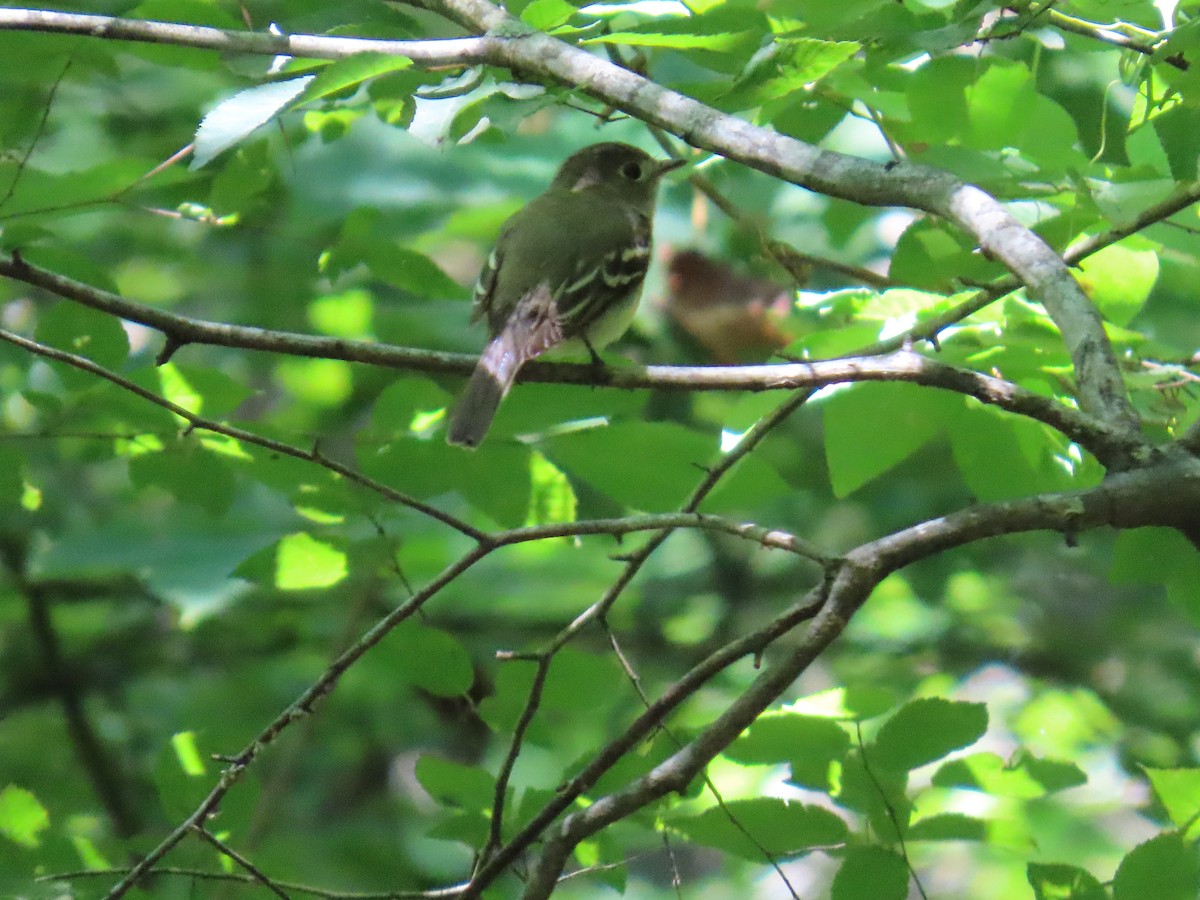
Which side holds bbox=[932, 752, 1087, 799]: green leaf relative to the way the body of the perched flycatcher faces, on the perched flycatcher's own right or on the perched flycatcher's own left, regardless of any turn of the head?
on the perched flycatcher's own right

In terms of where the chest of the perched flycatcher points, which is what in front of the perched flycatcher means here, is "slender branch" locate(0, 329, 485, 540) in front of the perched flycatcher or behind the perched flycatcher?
behind

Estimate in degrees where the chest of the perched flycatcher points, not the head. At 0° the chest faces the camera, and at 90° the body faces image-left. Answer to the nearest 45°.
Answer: approximately 225°

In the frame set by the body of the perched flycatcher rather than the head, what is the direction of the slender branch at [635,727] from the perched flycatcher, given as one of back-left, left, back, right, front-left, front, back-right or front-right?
back-right
